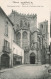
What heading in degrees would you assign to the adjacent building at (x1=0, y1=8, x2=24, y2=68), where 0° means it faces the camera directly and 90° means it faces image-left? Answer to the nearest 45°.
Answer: approximately 315°
